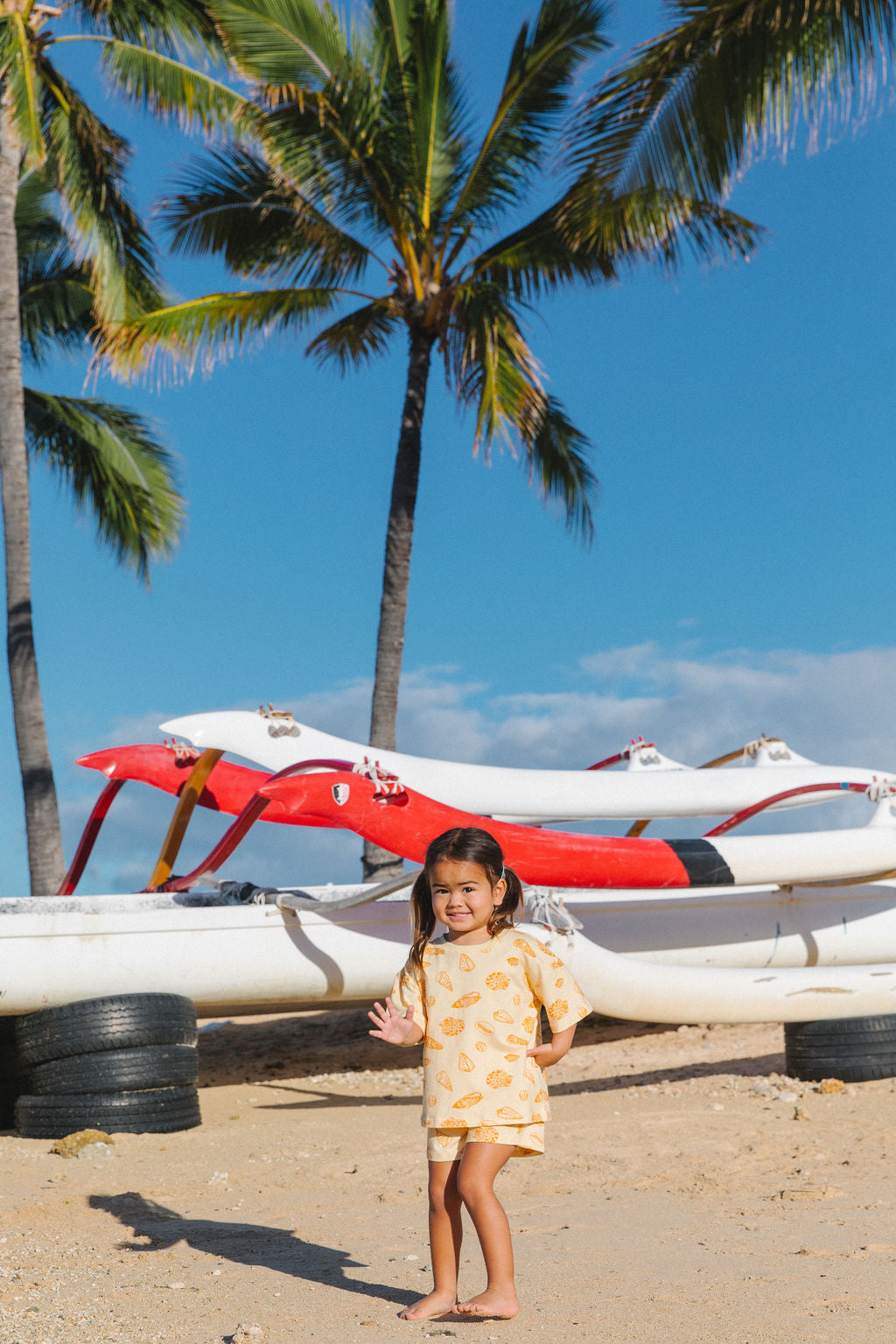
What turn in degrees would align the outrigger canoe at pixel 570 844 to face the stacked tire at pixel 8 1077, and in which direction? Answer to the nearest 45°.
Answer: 0° — it already faces it

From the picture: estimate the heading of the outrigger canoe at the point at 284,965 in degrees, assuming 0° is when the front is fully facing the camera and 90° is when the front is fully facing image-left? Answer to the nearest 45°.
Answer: approximately 90°

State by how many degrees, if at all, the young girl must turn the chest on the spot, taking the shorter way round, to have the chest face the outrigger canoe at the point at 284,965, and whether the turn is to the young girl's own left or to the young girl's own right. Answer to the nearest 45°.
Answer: approximately 135° to the young girl's own right

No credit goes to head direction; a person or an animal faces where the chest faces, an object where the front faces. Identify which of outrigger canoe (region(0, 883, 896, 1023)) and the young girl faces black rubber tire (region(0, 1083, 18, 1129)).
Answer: the outrigger canoe

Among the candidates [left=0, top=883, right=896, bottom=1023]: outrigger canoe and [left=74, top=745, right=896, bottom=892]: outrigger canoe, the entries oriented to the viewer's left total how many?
2

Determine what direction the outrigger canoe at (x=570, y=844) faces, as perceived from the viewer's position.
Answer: facing to the left of the viewer

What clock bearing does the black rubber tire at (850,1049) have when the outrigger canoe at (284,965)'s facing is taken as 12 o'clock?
The black rubber tire is roughly at 6 o'clock from the outrigger canoe.
